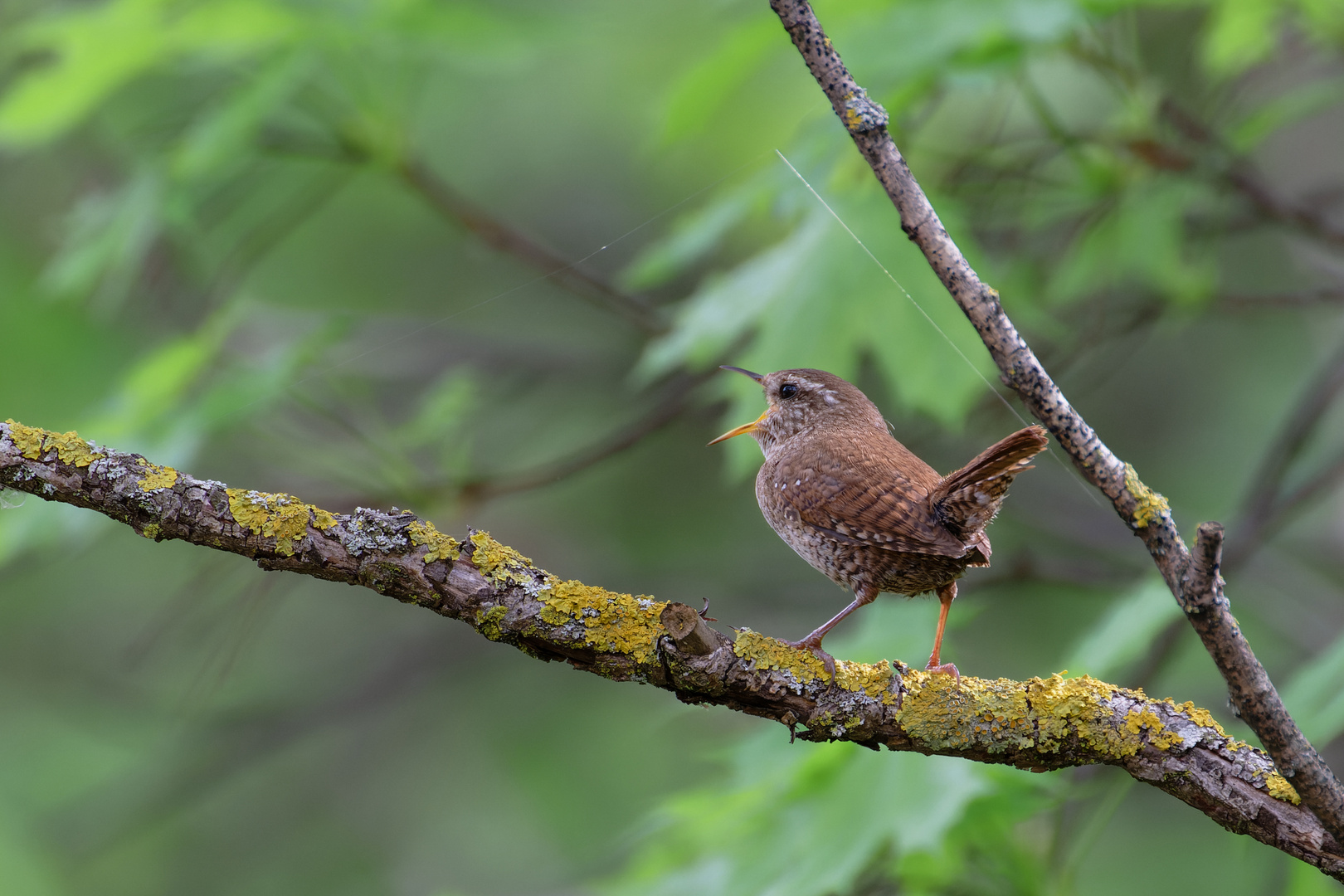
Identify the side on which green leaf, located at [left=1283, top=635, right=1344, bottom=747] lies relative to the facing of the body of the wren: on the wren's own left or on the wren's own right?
on the wren's own right

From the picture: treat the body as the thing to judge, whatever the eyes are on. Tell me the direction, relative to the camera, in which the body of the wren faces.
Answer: to the viewer's left
